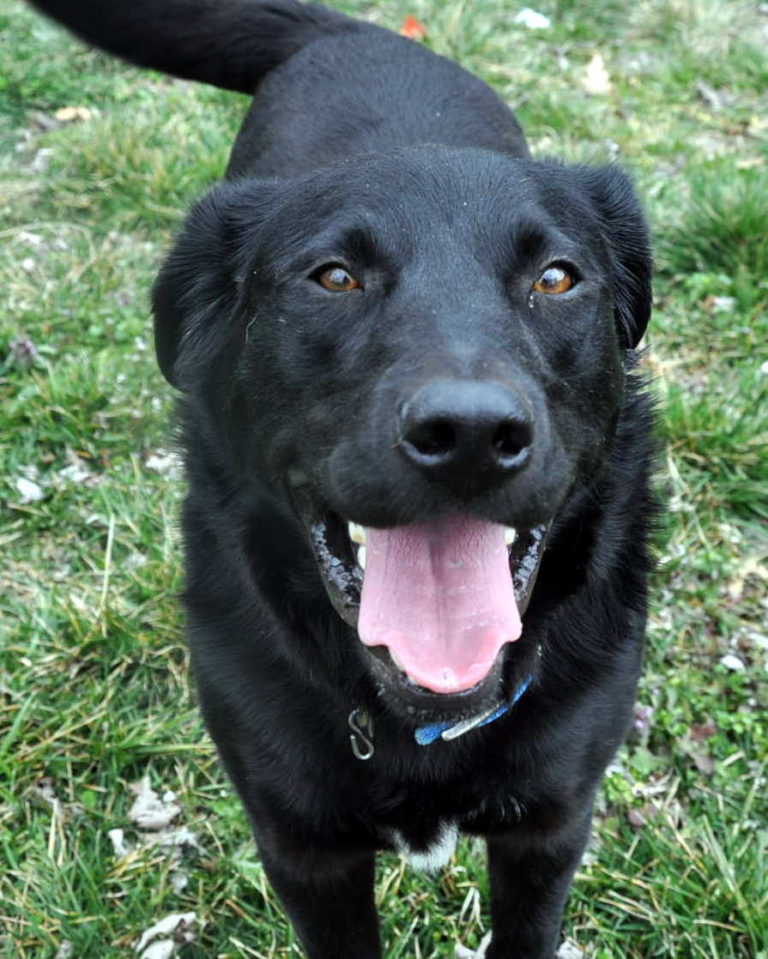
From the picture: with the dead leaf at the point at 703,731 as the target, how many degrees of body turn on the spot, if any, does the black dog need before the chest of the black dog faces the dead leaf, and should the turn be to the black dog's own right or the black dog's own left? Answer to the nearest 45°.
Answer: approximately 135° to the black dog's own left

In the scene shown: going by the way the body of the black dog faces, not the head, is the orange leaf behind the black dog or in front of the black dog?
behind

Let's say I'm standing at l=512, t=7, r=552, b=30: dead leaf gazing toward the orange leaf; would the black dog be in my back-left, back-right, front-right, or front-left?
front-left

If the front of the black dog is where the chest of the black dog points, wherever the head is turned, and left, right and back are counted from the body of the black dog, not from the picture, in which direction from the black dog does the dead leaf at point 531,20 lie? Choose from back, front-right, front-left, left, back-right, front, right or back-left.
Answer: back

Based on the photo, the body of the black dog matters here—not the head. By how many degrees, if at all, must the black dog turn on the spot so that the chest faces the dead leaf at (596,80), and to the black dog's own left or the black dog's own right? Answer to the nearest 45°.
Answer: approximately 180°

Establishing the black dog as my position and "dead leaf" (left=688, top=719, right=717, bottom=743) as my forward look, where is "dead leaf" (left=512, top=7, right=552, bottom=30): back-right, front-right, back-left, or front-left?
front-left

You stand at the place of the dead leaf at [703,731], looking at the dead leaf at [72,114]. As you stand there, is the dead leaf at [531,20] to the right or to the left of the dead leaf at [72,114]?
right

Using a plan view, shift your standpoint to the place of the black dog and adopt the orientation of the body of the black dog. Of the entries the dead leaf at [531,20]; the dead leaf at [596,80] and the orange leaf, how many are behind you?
3

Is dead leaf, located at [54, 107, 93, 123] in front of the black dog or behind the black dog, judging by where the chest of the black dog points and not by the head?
behind

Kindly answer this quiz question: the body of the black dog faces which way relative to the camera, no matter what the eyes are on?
toward the camera
